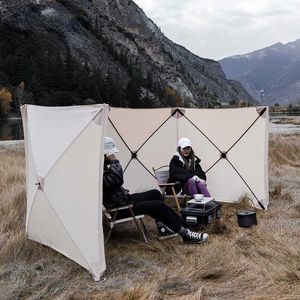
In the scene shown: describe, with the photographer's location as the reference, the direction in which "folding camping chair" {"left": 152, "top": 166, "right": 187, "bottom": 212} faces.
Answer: facing the viewer and to the right of the viewer

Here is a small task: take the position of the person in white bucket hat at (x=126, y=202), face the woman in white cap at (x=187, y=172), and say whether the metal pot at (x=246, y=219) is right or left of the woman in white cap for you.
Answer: right

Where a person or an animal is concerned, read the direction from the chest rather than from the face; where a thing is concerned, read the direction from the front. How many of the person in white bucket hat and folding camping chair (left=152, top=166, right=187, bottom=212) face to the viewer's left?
0

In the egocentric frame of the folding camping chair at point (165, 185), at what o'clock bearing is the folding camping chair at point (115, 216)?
the folding camping chair at point (115, 216) is roughly at 2 o'clock from the folding camping chair at point (165, 185).

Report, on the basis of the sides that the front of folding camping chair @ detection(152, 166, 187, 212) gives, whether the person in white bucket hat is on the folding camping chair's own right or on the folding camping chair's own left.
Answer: on the folding camping chair's own right

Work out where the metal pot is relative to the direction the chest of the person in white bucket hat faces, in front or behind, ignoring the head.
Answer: in front

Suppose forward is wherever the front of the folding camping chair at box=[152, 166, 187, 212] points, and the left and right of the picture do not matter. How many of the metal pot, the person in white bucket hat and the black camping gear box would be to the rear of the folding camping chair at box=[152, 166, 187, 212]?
0

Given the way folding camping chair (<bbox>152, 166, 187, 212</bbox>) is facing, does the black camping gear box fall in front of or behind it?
in front

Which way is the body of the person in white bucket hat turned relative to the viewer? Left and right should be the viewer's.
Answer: facing to the right of the viewer
